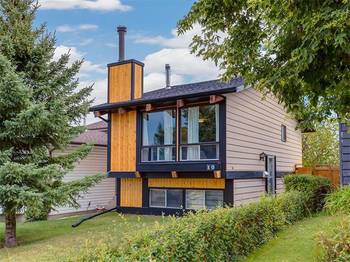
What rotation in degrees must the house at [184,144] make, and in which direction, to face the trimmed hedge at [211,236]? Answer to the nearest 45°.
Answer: approximately 45° to its left

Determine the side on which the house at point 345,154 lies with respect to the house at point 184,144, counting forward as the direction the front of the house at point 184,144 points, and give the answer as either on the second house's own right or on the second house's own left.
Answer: on the second house's own left

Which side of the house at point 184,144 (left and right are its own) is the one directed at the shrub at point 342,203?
left

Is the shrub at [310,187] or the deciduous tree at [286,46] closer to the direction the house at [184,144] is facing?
the deciduous tree

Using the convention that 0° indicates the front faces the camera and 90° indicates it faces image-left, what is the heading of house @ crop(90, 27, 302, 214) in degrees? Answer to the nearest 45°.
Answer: approximately 45°

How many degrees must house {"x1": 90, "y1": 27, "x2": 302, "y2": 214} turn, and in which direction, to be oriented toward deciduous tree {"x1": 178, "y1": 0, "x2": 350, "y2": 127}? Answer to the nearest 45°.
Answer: approximately 45° to its left

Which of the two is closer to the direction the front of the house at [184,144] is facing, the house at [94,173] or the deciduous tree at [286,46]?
the deciduous tree
